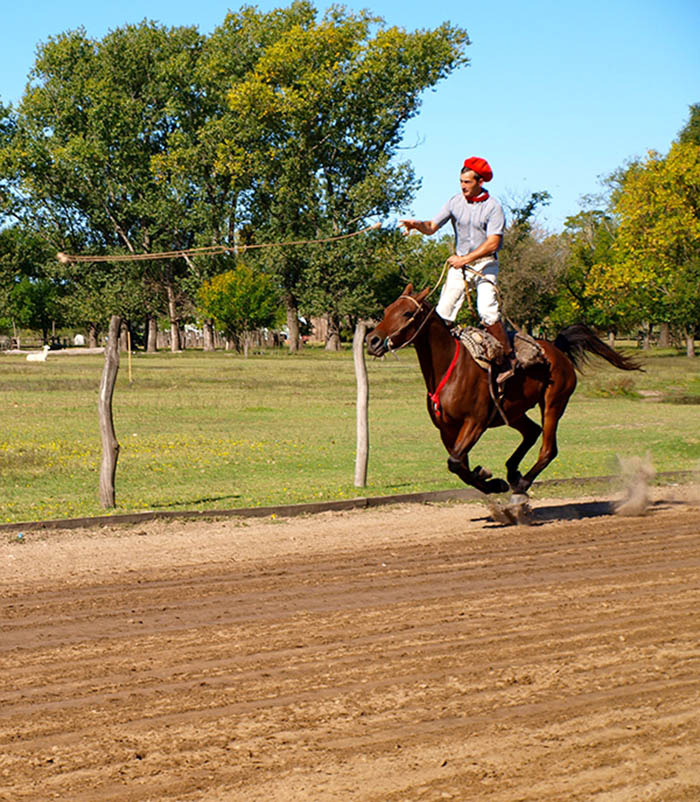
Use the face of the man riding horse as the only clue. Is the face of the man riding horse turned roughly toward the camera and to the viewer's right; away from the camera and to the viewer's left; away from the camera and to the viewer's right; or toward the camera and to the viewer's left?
toward the camera and to the viewer's left

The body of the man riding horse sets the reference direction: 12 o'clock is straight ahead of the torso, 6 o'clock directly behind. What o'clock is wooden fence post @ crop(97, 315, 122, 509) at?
The wooden fence post is roughly at 2 o'clock from the man riding horse.

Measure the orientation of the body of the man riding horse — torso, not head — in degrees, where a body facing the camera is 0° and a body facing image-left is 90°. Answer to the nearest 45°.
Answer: approximately 45°

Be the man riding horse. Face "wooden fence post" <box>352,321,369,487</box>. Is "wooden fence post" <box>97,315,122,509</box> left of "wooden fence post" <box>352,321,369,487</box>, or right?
left

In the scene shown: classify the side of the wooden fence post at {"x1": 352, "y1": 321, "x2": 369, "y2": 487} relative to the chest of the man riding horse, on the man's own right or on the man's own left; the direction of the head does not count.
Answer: on the man's own right
